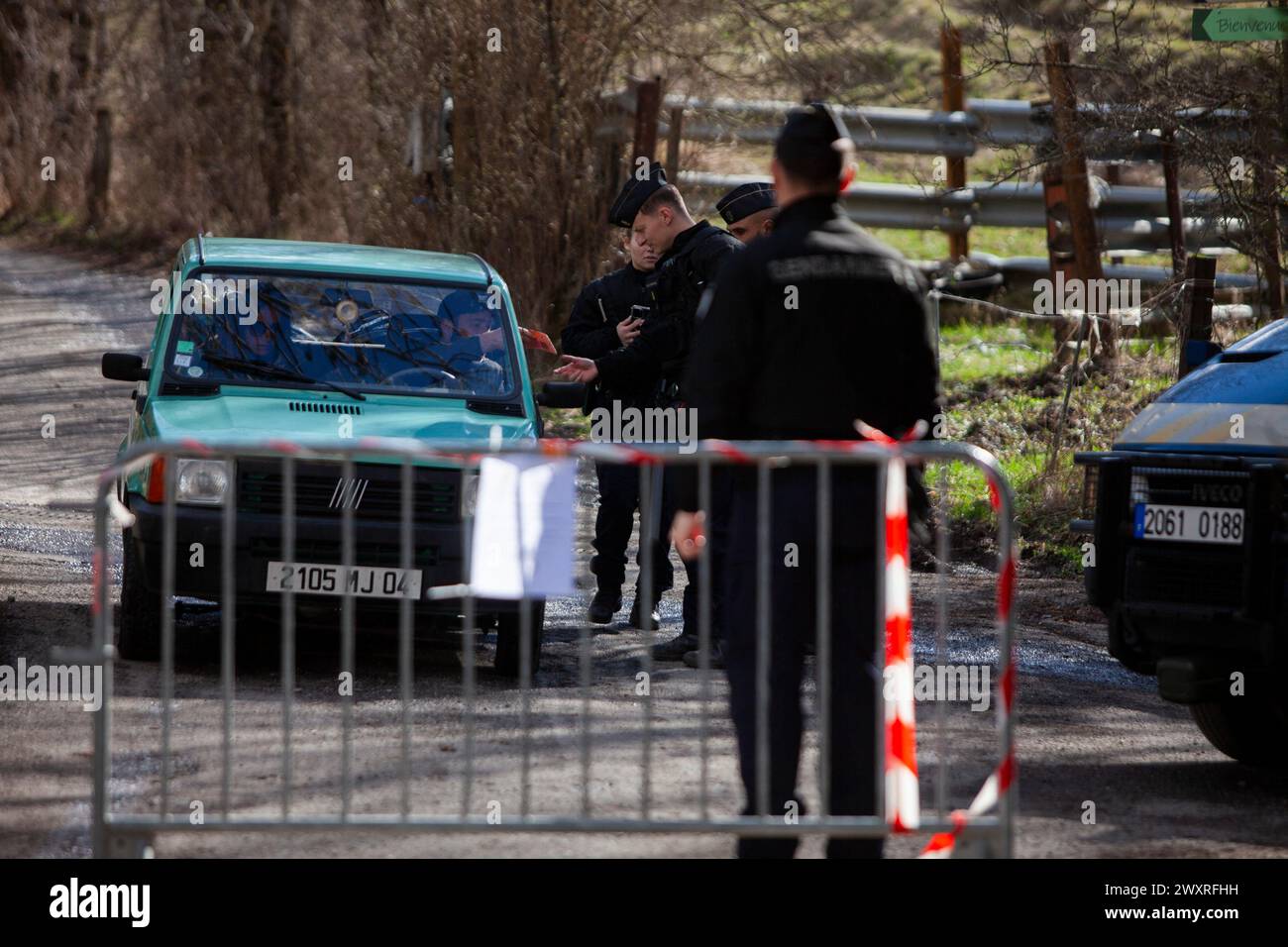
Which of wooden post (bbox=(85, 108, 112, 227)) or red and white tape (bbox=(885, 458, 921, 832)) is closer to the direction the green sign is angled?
the red and white tape

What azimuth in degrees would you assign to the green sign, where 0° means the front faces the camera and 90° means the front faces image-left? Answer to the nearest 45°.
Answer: approximately 0°

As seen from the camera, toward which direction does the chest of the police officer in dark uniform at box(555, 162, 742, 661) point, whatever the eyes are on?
to the viewer's left

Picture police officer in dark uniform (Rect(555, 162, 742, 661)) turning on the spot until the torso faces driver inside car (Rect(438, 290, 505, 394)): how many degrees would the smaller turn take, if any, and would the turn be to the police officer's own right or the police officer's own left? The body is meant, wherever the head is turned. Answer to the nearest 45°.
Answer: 0° — they already face them

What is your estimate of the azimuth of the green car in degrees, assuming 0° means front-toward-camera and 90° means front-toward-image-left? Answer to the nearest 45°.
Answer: approximately 0°

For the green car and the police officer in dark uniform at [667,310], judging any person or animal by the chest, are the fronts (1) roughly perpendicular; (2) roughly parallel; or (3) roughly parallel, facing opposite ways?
roughly perpendicular

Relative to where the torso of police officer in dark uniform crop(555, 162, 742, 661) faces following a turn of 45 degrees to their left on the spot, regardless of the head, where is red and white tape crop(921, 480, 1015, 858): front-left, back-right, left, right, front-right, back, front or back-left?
front-left

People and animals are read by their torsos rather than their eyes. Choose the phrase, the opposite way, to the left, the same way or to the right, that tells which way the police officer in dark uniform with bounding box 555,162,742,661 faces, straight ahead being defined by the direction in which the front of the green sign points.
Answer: to the right

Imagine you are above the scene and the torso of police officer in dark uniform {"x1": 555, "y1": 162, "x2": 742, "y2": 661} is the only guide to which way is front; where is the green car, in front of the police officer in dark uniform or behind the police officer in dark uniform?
in front

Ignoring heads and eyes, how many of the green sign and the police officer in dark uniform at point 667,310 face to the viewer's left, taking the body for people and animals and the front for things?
1

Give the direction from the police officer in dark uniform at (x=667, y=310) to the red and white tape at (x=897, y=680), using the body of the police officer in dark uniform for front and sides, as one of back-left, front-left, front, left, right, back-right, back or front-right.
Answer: left

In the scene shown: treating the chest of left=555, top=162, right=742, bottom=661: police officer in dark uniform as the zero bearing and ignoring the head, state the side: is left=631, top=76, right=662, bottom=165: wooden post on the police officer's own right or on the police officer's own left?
on the police officer's own right
